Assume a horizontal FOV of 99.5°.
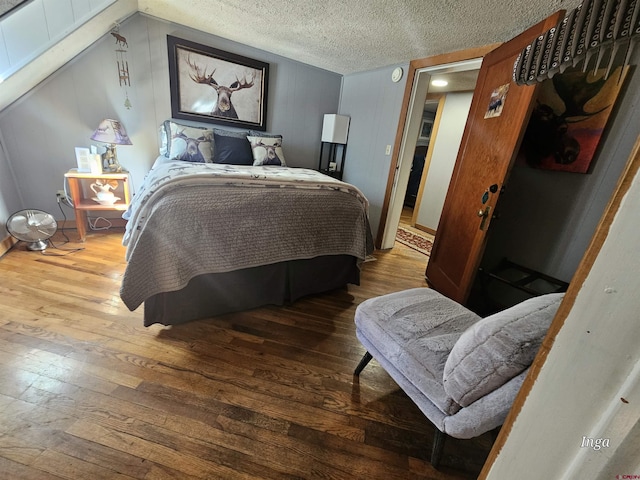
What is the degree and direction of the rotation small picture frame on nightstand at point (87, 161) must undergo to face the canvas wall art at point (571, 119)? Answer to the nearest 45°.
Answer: approximately 45° to its left

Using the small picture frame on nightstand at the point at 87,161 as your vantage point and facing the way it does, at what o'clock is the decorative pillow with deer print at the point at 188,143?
The decorative pillow with deer print is roughly at 10 o'clock from the small picture frame on nightstand.

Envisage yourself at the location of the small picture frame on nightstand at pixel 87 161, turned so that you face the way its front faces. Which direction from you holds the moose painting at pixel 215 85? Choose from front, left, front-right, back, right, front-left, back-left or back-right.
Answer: left

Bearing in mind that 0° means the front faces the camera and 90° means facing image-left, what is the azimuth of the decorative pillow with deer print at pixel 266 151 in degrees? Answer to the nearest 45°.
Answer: approximately 0°

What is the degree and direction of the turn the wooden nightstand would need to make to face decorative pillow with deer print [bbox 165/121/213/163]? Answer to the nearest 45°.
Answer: approximately 45° to its left

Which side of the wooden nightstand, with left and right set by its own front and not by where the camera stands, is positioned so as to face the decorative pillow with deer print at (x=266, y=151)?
left

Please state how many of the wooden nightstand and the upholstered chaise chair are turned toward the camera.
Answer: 1

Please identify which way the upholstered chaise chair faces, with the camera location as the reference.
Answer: facing away from the viewer and to the left of the viewer

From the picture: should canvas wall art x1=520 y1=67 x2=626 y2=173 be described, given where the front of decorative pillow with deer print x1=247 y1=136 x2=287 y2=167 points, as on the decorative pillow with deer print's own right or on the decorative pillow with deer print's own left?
on the decorative pillow with deer print's own left

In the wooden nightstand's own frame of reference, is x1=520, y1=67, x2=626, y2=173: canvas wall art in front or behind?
in front

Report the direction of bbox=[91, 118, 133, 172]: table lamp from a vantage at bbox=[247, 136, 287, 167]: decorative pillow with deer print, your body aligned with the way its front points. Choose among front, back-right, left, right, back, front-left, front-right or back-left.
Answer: right

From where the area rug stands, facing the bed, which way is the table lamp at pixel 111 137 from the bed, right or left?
right

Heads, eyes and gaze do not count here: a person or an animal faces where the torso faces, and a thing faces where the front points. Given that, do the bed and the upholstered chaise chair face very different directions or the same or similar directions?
very different directions

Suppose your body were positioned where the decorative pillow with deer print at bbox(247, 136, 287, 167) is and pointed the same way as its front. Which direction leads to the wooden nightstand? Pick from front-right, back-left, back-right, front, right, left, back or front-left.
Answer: right

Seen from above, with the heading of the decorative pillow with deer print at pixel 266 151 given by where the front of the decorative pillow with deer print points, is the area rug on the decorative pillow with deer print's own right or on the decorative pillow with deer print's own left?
on the decorative pillow with deer print's own left
